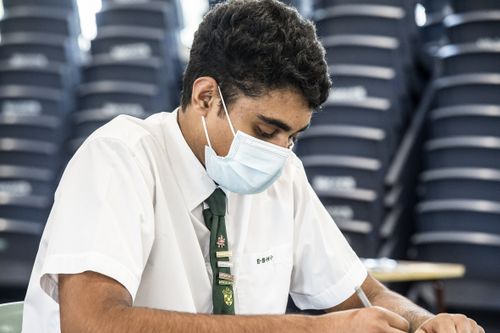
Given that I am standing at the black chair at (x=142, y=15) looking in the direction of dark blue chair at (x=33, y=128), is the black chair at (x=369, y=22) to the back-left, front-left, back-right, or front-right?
back-left

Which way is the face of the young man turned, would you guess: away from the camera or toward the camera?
toward the camera

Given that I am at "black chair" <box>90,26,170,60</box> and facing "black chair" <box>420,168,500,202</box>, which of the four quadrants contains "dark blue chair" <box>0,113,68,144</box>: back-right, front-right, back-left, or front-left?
back-right

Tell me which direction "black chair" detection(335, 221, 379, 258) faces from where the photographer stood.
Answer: facing away from the viewer

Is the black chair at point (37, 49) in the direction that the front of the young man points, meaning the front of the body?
no

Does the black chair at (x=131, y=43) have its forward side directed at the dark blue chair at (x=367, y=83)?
no

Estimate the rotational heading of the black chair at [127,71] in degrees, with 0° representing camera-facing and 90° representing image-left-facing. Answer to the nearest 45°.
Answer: approximately 180°

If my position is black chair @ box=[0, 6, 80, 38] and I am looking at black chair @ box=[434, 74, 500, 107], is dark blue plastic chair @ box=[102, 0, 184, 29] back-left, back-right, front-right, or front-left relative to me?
front-left
